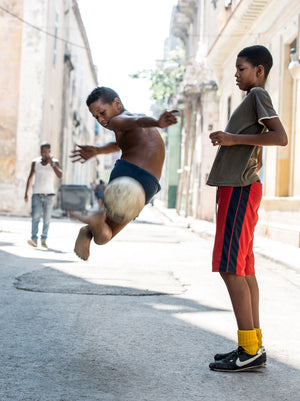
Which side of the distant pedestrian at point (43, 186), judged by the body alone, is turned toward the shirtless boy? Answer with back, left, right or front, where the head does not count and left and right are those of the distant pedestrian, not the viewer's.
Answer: front

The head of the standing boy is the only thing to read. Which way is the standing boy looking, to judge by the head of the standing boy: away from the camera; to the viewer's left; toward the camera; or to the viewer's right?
to the viewer's left

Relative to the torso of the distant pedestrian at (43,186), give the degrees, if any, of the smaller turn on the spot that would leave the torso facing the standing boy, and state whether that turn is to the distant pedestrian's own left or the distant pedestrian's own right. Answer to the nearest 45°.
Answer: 0° — they already face them

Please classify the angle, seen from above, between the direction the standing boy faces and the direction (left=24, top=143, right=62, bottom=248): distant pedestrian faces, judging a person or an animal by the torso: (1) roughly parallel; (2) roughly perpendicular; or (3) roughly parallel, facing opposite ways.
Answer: roughly perpendicular

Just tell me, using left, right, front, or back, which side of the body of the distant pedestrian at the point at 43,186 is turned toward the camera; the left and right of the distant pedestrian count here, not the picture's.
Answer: front

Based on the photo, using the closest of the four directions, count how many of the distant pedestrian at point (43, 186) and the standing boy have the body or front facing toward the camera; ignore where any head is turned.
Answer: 1

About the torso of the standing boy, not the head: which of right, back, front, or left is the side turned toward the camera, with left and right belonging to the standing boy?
left

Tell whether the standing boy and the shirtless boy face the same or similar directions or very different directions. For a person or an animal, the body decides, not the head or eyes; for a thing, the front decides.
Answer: same or similar directions

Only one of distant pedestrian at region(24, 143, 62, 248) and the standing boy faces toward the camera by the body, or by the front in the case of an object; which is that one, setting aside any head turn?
the distant pedestrian

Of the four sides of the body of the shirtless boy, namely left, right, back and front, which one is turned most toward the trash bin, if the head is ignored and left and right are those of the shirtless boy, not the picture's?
right

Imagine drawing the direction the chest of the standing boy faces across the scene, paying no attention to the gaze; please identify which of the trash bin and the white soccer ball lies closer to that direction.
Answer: the white soccer ball

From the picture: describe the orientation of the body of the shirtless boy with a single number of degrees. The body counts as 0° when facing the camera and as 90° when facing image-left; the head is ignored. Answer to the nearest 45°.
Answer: approximately 90°
